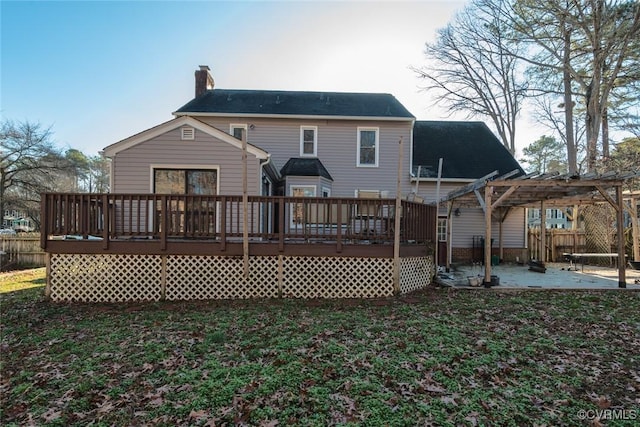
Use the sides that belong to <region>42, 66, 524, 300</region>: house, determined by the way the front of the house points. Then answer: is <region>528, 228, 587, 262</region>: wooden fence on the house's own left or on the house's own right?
on the house's own right

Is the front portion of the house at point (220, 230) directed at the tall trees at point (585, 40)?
no

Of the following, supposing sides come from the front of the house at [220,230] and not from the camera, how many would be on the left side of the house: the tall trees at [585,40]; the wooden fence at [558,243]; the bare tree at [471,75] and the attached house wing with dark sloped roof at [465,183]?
0

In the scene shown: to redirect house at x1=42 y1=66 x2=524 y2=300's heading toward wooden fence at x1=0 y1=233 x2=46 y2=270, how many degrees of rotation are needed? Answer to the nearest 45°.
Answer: approximately 45° to its left

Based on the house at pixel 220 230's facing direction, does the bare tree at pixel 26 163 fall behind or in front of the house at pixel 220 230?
in front

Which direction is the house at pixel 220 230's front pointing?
away from the camera
